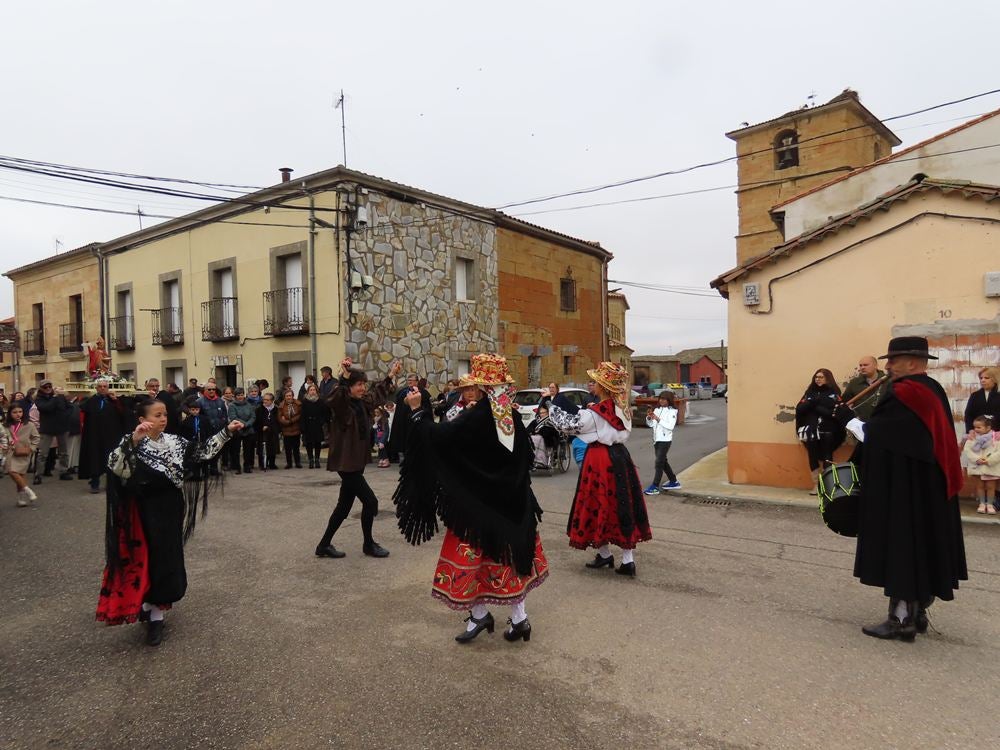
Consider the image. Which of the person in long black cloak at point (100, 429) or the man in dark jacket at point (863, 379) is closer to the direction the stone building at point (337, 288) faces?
the person in long black cloak

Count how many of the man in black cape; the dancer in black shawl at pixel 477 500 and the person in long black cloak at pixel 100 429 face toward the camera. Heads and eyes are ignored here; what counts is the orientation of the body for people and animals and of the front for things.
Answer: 1

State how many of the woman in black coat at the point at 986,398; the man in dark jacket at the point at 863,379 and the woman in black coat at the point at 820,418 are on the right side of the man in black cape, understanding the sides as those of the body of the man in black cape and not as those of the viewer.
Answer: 3

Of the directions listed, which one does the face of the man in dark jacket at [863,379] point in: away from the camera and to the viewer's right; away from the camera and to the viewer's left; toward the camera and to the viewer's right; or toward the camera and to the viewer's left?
toward the camera and to the viewer's left

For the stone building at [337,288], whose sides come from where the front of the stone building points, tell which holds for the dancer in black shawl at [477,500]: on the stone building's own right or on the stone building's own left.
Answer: on the stone building's own left

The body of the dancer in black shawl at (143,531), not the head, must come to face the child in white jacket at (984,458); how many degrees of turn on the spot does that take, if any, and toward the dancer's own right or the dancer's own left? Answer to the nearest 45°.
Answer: approximately 45° to the dancer's own left

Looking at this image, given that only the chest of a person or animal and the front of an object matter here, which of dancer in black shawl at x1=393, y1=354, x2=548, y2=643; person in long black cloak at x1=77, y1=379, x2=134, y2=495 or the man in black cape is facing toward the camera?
the person in long black cloak

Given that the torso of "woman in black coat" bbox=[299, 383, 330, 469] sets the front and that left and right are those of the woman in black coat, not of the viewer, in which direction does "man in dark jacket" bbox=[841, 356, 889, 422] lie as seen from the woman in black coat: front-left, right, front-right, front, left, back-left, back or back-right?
front-left

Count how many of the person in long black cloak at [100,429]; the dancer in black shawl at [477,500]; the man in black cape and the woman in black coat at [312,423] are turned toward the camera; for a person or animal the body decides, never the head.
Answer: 2

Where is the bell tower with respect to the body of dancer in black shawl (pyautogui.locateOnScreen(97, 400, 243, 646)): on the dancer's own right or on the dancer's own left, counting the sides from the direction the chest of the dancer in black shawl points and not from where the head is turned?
on the dancer's own left

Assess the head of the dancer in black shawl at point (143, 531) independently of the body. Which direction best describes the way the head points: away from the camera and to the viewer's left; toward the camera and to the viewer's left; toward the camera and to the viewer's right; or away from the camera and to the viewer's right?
toward the camera and to the viewer's right

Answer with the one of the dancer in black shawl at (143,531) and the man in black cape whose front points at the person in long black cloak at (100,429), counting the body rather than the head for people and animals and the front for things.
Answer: the man in black cape

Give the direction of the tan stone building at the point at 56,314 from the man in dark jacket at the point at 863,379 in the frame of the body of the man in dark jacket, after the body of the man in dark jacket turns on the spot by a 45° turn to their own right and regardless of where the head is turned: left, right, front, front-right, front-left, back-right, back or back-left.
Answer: front

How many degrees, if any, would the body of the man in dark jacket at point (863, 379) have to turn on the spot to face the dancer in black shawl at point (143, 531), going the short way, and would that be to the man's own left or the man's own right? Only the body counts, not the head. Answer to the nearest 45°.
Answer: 0° — they already face them

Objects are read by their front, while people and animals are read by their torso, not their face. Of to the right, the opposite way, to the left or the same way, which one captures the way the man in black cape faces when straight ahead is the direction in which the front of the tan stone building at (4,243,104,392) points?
to the right
